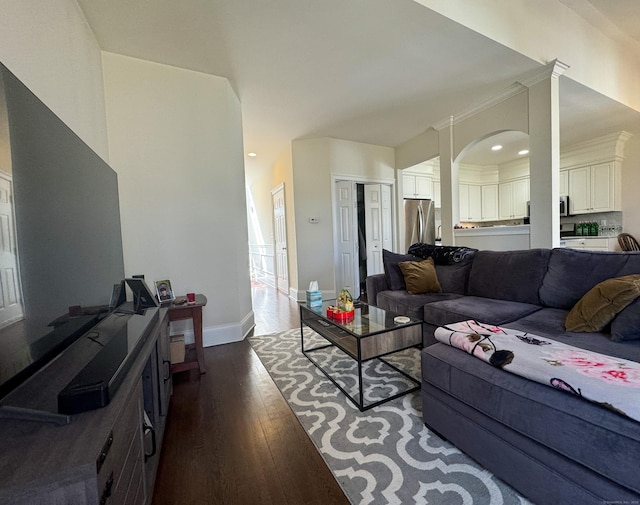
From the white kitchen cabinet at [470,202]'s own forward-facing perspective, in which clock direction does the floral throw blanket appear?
The floral throw blanket is roughly at 12 o'clock from the white kitchen cabinet.

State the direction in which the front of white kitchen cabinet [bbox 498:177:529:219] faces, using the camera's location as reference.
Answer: facing the viewer and to the left of the viewer

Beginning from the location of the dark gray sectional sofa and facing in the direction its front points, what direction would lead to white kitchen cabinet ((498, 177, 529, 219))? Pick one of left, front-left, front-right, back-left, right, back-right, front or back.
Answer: back-right

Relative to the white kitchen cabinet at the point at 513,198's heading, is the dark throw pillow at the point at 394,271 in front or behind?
in front

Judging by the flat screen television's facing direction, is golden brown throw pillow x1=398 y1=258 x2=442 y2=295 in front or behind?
in front

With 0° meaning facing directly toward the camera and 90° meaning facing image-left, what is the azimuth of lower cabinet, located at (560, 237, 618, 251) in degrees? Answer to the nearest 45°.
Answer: approximately 45°

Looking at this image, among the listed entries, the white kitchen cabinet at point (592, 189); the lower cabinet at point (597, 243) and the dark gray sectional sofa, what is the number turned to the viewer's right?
0

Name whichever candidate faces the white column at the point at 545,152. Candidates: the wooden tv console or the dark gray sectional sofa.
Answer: the wooden tv console

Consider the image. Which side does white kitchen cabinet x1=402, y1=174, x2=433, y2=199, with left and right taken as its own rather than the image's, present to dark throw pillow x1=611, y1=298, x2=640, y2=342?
front

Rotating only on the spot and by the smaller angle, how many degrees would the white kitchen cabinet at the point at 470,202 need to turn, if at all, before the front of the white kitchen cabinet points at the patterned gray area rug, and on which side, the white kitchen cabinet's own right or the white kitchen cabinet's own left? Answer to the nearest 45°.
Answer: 0° — it already faces it

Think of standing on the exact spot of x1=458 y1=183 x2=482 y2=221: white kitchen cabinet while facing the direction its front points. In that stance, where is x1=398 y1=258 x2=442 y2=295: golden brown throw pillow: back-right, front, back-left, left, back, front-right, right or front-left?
front

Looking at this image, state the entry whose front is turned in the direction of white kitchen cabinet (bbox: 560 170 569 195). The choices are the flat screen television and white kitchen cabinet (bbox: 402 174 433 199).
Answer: the flat screen television

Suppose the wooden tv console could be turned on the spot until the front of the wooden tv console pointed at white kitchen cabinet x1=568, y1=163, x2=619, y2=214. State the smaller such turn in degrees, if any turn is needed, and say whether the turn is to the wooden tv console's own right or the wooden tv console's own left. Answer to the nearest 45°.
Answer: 0° — it already faces it

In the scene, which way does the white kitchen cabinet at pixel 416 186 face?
toward the camera

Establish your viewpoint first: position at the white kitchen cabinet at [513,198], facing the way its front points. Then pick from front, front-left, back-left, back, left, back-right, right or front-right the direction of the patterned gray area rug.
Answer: front-left
